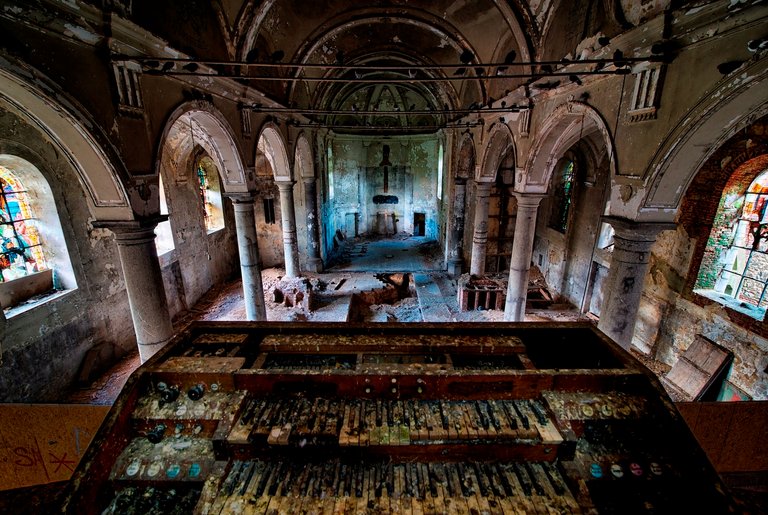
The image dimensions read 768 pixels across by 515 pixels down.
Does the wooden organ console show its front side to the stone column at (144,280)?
no

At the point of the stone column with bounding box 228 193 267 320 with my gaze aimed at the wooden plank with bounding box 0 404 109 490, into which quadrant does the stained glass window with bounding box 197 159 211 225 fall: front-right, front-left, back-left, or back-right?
back-right

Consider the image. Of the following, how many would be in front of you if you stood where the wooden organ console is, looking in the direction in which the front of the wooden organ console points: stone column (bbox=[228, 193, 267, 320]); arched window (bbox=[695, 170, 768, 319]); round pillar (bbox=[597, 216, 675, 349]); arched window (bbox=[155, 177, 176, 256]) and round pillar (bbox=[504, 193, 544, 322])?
0

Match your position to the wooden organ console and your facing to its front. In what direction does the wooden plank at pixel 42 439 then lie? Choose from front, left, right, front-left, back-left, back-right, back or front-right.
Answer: right

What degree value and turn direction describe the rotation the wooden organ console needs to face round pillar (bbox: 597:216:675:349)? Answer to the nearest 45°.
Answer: approximately 135° to its left

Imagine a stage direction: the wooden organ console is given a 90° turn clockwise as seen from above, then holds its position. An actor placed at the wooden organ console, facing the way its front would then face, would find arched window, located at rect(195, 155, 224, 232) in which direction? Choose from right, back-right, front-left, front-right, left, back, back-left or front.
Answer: front-right

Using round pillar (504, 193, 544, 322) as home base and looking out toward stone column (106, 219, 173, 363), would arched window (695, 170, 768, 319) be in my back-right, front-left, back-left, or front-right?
back-left

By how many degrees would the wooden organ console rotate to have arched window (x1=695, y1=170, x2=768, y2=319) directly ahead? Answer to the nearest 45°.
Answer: approximately 135° to its left

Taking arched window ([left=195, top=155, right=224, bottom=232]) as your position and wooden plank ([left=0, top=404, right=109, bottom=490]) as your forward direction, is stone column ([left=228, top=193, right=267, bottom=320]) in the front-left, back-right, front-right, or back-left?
front-left

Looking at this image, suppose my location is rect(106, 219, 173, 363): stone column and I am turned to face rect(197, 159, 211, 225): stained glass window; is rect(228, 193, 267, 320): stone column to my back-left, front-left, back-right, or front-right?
front-right

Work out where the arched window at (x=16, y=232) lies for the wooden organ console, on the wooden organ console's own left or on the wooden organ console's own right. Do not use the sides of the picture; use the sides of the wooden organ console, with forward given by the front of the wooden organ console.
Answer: on the wooden organ console's own right

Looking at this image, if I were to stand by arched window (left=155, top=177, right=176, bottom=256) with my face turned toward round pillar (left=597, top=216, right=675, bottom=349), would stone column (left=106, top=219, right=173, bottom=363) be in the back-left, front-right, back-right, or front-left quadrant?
front-right

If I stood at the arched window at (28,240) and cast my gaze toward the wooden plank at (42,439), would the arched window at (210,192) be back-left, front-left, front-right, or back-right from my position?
back-left

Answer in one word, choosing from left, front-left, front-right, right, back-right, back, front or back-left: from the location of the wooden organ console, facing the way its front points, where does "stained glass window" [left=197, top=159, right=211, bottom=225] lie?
back-right

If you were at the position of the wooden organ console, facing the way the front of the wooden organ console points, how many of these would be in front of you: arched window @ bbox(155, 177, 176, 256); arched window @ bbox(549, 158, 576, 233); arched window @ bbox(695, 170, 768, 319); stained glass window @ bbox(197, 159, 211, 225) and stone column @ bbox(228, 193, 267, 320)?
0

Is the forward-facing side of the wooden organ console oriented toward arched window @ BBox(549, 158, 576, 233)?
no

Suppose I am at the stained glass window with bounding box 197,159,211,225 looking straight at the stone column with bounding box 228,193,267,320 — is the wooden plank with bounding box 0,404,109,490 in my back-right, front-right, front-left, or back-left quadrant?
front-right

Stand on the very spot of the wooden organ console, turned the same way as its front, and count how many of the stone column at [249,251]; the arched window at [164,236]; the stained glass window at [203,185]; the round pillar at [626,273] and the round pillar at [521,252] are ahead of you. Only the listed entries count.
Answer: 0

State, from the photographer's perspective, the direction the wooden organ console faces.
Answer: facing the viewer

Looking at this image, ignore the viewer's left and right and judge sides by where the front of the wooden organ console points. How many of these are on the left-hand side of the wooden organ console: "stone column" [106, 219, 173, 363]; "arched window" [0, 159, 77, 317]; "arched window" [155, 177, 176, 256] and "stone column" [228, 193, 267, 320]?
0

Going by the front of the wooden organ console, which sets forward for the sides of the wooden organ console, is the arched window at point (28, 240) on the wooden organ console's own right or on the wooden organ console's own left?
on the wooden organ console's own right
